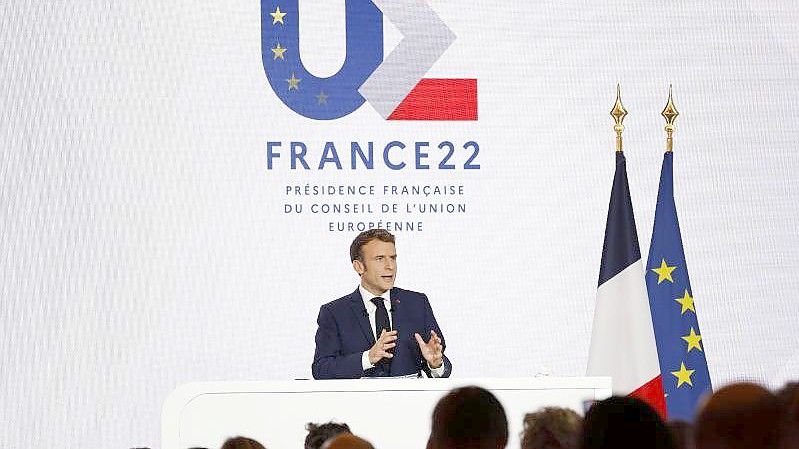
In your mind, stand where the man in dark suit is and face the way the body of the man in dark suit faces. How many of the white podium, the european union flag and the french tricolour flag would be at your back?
0

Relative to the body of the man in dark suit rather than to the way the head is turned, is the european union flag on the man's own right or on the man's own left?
on the man's own left

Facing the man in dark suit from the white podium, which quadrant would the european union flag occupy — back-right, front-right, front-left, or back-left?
front-right

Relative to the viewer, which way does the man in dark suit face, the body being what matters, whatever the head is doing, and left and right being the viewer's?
facing the viewer and to the right of the viewer

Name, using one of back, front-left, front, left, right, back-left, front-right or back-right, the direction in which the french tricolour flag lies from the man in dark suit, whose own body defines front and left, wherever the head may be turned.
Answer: front-left

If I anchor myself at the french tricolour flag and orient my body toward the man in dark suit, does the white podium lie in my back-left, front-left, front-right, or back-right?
front-left

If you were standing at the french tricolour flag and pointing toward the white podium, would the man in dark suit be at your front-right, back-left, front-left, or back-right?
front-right

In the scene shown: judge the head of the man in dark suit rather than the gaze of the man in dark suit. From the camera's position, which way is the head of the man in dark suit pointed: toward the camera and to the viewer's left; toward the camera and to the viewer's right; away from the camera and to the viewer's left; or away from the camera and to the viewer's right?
toward the camera and to the viewer's right
